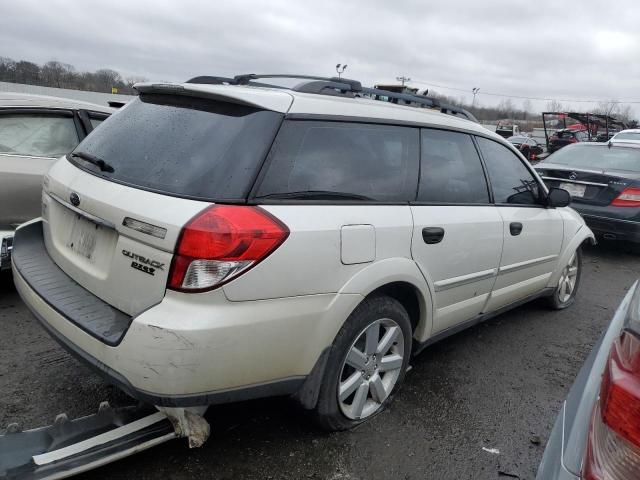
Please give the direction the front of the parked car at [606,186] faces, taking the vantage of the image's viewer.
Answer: facing away from the viewer and to the right of the viewer

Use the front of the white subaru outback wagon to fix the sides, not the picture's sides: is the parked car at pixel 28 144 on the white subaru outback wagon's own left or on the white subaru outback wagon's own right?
on the white subaru outback wagon's own left

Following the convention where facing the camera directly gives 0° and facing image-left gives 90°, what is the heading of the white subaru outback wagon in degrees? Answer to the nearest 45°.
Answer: approximately 225°

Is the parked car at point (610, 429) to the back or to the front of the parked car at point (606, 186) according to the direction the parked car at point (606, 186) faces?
to the back

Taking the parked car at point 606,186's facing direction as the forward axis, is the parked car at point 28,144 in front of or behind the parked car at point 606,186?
behind

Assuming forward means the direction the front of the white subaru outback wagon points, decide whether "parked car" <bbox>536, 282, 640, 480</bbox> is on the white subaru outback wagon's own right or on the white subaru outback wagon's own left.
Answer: on the white subaru outback wagon's own right

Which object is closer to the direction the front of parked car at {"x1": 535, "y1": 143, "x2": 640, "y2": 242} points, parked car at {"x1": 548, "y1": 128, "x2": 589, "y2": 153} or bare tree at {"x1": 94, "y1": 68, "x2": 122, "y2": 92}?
the parked car

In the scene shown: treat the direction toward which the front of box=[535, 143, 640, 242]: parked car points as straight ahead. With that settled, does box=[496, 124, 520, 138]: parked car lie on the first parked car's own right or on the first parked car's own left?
on the first parked car's own left

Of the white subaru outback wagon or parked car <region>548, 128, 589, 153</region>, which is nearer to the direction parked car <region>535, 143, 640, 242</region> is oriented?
the parked car
